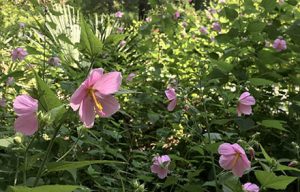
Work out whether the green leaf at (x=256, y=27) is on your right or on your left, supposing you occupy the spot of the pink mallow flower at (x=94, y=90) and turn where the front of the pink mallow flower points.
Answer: on your left

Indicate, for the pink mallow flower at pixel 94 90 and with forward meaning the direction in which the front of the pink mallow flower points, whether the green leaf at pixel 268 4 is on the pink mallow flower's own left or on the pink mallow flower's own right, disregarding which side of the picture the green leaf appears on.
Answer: on the pink mallow flower's own left

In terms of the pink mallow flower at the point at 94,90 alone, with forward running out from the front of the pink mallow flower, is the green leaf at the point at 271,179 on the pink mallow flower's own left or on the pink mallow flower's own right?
on the pink mallow flower's own left

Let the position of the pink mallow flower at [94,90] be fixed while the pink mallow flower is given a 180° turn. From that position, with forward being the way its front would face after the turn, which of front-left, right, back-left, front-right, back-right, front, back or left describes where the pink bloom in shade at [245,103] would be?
right
